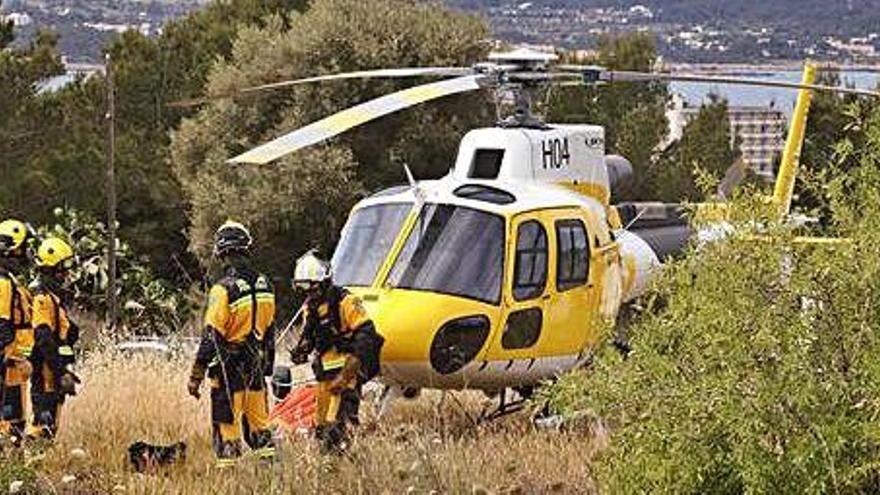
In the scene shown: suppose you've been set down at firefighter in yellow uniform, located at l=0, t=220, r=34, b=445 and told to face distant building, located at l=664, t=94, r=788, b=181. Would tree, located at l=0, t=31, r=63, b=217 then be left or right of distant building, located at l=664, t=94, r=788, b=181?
left

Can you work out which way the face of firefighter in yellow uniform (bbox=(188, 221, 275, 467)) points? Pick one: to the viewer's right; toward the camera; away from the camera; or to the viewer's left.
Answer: away from the camera

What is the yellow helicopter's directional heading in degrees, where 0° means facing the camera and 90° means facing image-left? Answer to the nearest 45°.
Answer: approximately 45°

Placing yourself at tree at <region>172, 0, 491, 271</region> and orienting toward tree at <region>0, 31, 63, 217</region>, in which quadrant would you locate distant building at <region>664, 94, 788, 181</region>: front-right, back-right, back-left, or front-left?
back-right

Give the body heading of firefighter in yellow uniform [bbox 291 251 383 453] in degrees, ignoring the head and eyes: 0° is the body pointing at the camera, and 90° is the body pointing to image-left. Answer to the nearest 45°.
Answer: approximately 45°

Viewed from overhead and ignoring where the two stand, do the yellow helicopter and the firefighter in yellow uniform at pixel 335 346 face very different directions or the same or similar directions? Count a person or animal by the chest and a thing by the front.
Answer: same or similar directions

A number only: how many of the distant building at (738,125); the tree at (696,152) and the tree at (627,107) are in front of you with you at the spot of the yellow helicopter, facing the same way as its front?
0

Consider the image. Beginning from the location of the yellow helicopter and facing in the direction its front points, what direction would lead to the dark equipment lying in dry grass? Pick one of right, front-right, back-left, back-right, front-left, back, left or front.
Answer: front

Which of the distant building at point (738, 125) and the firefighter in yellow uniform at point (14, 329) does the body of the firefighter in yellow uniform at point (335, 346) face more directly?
the firefighter in yellow uniform

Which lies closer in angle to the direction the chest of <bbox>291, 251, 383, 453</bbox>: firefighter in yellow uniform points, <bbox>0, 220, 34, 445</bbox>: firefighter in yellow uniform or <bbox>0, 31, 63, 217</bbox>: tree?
the firefighter in yellow uniform
